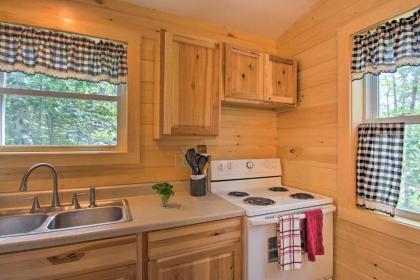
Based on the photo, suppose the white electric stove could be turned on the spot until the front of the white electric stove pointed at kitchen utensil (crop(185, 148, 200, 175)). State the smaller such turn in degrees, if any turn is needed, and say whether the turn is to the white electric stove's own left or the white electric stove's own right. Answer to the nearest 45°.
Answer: approximately 135° to the white electric stove's own right

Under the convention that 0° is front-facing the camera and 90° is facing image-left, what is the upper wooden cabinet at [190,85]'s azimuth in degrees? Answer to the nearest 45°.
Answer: approximately 315°

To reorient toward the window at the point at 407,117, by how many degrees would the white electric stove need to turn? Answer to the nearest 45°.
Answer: approximately 45° to its left

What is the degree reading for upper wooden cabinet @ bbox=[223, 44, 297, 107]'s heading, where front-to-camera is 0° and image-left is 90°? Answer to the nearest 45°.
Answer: approximately 315°

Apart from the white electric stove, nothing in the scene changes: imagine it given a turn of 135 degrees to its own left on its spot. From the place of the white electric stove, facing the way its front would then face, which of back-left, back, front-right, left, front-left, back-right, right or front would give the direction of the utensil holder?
left

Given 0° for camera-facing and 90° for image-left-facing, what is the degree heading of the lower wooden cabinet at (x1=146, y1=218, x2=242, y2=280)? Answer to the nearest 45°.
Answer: approximately 315°
